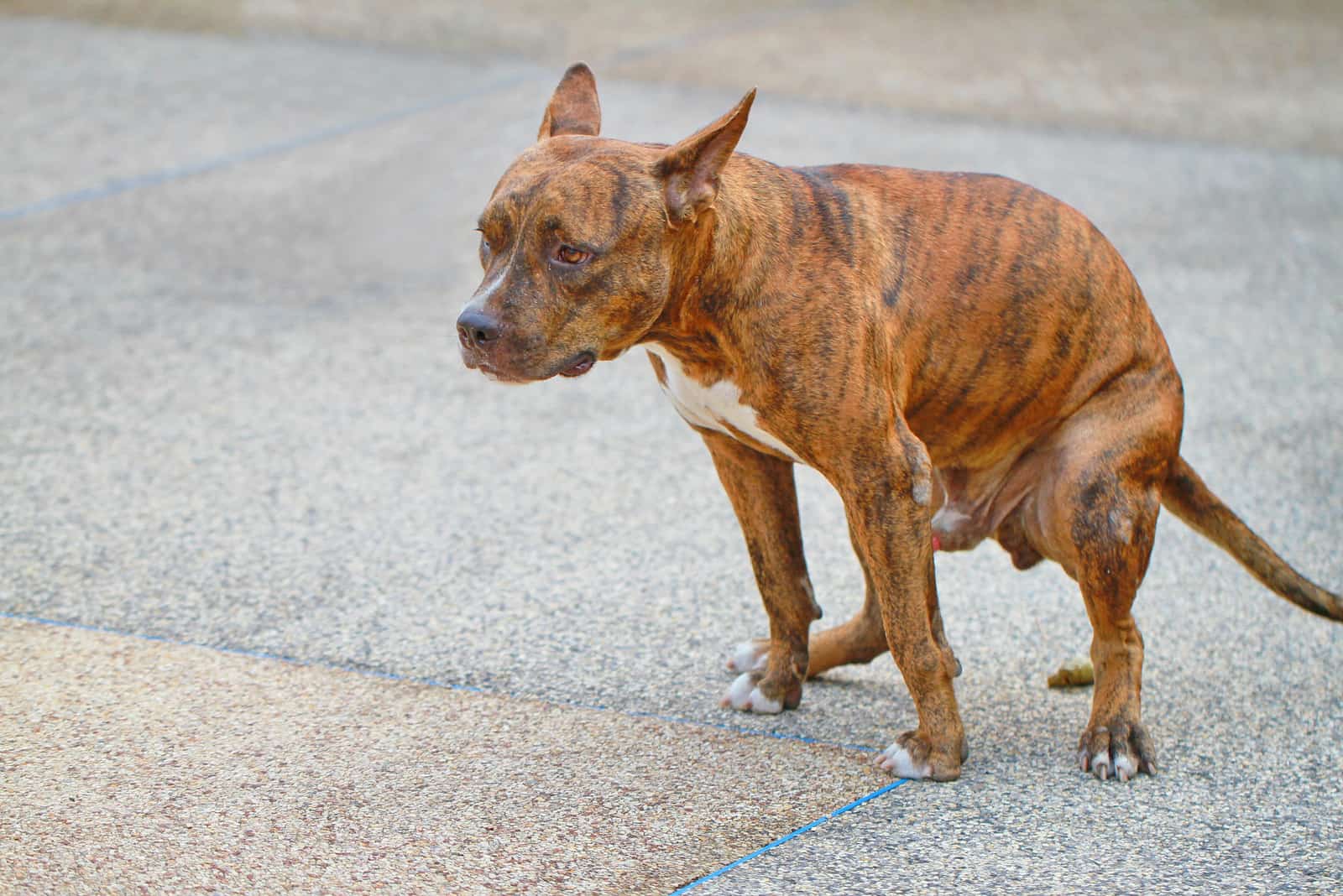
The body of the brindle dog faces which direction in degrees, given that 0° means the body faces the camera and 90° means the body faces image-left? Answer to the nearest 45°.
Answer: approximately 45°
